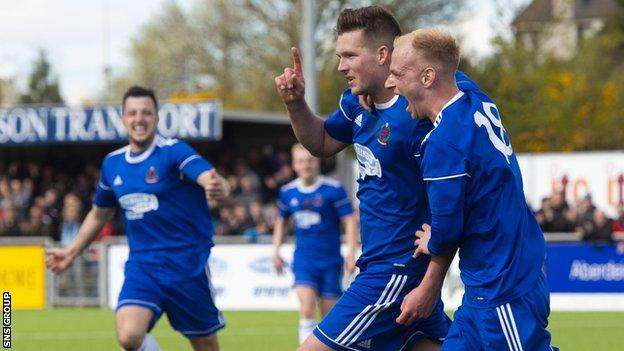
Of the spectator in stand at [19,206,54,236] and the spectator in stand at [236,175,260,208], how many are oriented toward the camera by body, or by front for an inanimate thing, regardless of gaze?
2

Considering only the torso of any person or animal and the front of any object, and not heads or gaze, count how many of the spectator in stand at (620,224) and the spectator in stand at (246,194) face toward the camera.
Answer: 2

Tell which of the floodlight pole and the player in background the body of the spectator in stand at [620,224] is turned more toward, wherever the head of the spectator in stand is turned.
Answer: the player in background

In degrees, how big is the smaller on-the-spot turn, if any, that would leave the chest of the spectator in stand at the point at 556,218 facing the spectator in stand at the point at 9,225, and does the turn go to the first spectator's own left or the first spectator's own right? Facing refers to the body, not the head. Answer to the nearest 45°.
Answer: approximately 90° to the first spectator's own right
